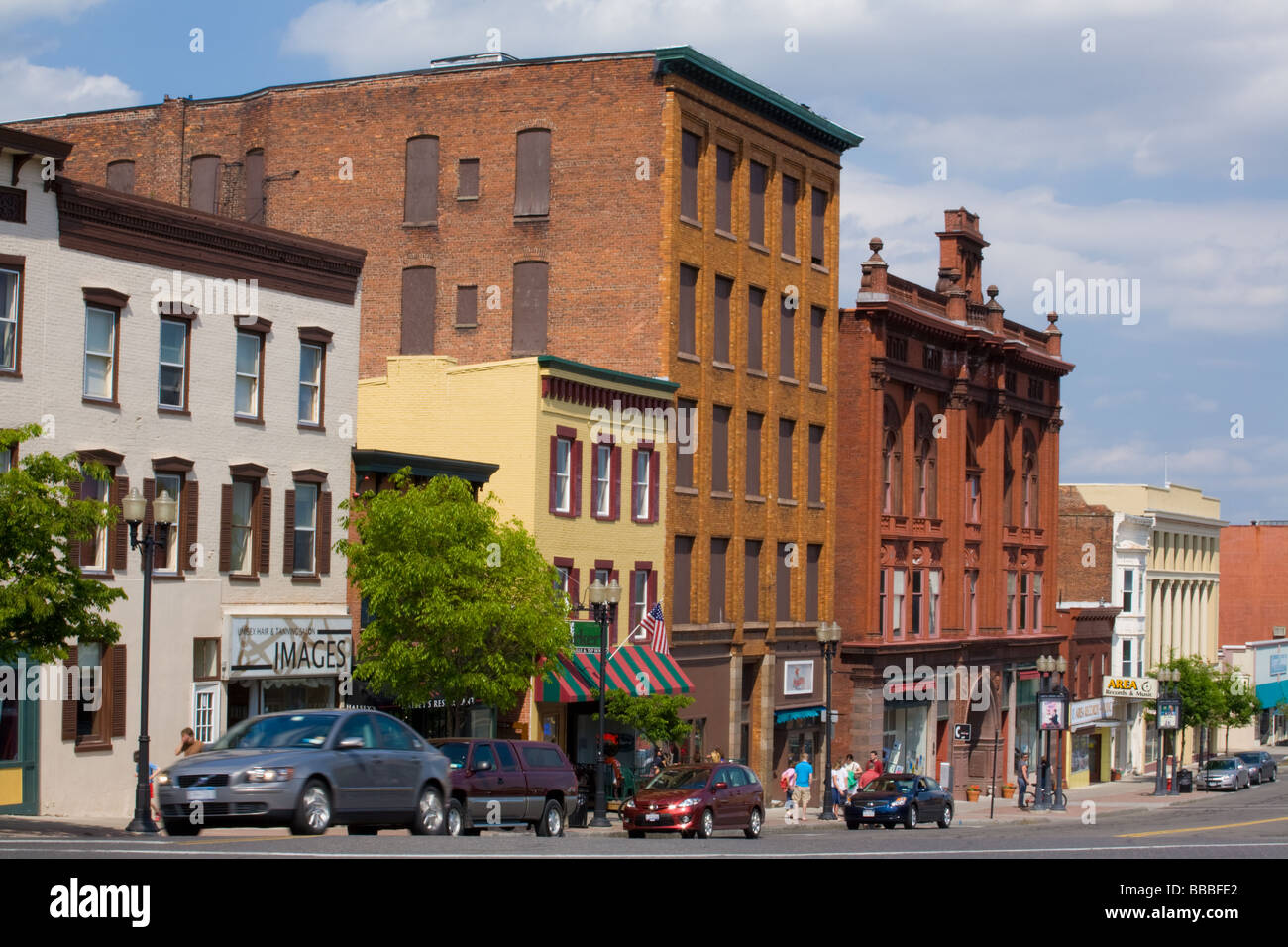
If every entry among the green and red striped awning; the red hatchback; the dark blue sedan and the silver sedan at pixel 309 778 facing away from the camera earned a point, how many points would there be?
0

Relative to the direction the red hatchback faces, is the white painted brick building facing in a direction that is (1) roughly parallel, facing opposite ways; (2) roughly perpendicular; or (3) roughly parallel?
roughly perpendicular

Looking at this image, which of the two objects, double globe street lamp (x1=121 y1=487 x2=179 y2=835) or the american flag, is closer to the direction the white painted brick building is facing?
the double globe street lamp

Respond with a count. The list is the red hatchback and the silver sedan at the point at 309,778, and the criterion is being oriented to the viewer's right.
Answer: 0

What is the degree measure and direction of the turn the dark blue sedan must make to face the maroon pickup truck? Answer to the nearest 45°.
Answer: approximately 45° to its left

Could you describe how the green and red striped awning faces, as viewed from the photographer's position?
facing the viewer and to the right of the viewer

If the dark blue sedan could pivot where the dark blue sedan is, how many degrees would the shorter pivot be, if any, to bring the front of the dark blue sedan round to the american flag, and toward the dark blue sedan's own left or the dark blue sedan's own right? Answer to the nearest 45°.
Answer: approximately 45° to the dark blue sedan's own right

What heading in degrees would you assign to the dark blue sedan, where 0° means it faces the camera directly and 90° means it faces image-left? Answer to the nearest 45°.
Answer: approximately 45°

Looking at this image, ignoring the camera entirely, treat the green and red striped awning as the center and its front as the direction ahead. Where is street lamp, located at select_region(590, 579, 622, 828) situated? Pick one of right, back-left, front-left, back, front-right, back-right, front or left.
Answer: front-right

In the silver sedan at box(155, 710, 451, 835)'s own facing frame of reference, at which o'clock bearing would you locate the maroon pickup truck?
The maroon pickup truck is roughly at 5 o'clock from the silver sedan.

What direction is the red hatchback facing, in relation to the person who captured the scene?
facing the viewer and to the left of the viewer

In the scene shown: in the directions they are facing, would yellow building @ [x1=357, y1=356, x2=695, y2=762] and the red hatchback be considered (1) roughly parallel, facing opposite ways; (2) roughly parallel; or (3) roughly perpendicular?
roughly perpendicular

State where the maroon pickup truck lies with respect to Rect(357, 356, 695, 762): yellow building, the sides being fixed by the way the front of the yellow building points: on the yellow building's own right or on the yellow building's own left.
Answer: on the yellow building's own right

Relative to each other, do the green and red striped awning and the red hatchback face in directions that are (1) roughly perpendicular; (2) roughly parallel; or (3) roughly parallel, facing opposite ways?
roughly perpendicular

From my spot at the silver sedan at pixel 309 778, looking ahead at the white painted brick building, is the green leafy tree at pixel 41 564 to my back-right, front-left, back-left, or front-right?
front-left

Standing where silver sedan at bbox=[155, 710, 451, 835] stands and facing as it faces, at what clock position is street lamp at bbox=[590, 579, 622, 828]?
The street lamp is roughly at 5 o'clock from the silver sedan.

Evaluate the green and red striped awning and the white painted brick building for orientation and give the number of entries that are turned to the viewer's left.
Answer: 0

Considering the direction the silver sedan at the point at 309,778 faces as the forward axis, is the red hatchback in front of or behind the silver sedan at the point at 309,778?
behind
